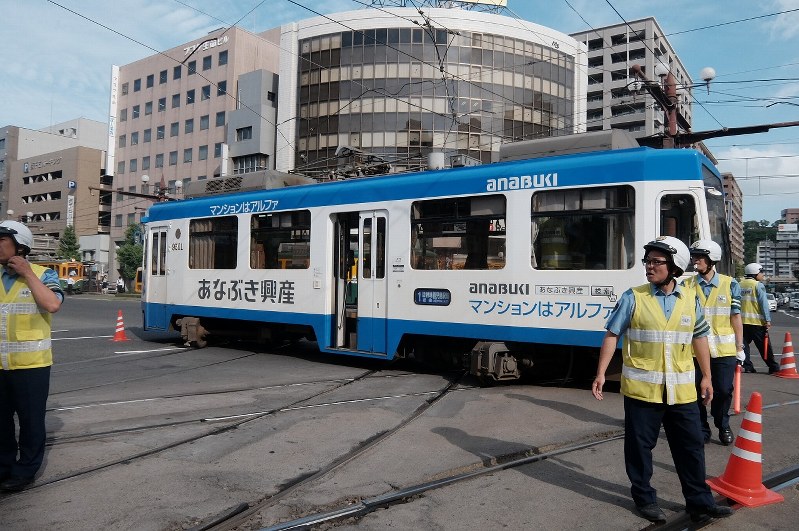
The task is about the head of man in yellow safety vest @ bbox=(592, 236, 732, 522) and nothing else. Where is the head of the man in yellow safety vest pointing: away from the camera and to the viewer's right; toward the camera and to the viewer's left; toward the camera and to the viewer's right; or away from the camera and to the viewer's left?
toward the camera and to the viewer's left

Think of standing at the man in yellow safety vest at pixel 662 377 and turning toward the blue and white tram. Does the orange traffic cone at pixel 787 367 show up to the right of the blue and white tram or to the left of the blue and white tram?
right

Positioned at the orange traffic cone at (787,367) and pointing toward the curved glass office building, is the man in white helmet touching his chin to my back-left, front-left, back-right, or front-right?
back-left

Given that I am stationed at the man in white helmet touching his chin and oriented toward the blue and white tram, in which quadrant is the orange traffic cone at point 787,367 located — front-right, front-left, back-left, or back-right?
front-right

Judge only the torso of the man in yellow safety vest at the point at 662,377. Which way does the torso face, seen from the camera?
toward the camera

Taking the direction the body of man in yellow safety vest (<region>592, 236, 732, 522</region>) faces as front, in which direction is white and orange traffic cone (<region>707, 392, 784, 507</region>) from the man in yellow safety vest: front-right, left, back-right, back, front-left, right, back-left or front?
back-left

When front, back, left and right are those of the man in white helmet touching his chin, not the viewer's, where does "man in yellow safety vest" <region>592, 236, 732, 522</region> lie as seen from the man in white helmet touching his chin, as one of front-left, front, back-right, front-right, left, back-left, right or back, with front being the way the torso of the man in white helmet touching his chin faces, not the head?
left
